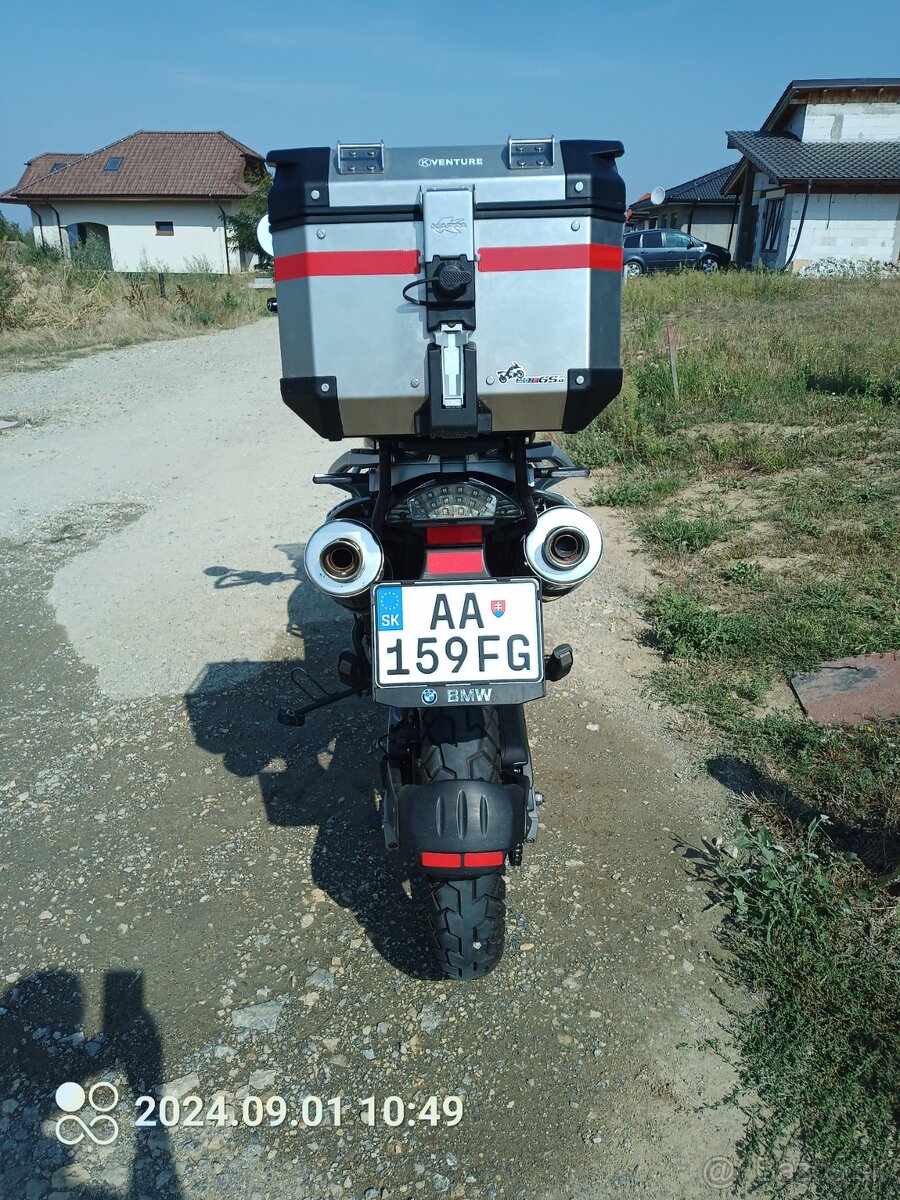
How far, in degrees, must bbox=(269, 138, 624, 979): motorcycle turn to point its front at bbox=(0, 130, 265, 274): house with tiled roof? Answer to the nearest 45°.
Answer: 0° — it already faces it

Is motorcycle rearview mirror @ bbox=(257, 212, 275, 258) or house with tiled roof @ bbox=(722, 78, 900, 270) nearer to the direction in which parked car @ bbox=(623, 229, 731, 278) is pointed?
the house with tiled roof

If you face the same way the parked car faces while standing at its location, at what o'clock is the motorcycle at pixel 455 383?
The motorcycle is roughly at 3 o'clock from the parked car.

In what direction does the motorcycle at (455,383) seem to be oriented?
away from the camera

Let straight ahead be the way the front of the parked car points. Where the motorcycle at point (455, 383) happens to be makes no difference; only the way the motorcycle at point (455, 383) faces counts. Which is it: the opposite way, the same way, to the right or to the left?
to the left

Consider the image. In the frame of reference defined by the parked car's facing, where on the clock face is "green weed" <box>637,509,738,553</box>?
The green weed is roughly at 3 o'clock from the parked car.

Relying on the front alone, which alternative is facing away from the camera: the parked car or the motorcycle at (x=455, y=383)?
the motorcycle

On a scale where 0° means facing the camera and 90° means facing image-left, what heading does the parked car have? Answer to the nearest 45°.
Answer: approximately 270°

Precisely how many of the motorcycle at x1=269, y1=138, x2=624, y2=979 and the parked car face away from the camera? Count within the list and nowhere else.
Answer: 1

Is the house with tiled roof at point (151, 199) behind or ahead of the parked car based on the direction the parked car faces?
behind
